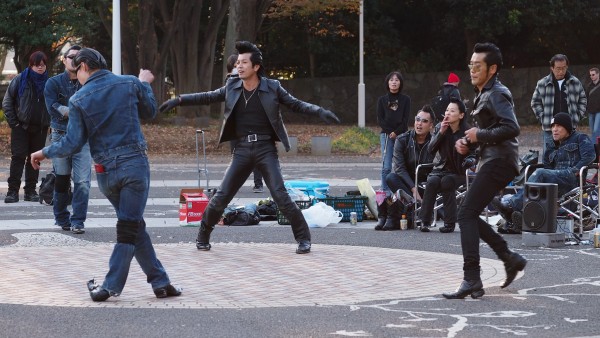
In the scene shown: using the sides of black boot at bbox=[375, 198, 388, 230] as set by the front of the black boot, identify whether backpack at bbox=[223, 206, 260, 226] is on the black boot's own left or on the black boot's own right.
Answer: on the black boot's own right

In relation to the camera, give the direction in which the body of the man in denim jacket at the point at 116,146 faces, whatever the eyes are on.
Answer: away from the camera

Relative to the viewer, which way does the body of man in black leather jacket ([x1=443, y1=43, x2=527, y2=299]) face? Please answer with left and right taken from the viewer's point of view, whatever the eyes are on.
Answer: facing to the left of the viewer

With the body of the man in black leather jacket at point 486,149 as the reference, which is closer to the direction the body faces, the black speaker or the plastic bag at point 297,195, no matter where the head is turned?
the plastic bag

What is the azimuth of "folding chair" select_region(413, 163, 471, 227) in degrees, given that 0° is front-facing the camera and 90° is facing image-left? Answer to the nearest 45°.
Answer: approximately 45°

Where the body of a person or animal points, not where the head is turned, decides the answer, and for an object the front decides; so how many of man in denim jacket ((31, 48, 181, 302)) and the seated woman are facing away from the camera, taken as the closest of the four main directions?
1

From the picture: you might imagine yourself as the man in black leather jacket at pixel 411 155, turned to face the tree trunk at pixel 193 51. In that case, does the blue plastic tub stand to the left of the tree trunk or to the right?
left

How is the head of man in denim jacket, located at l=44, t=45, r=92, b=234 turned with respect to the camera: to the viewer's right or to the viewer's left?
to the viewer's right
